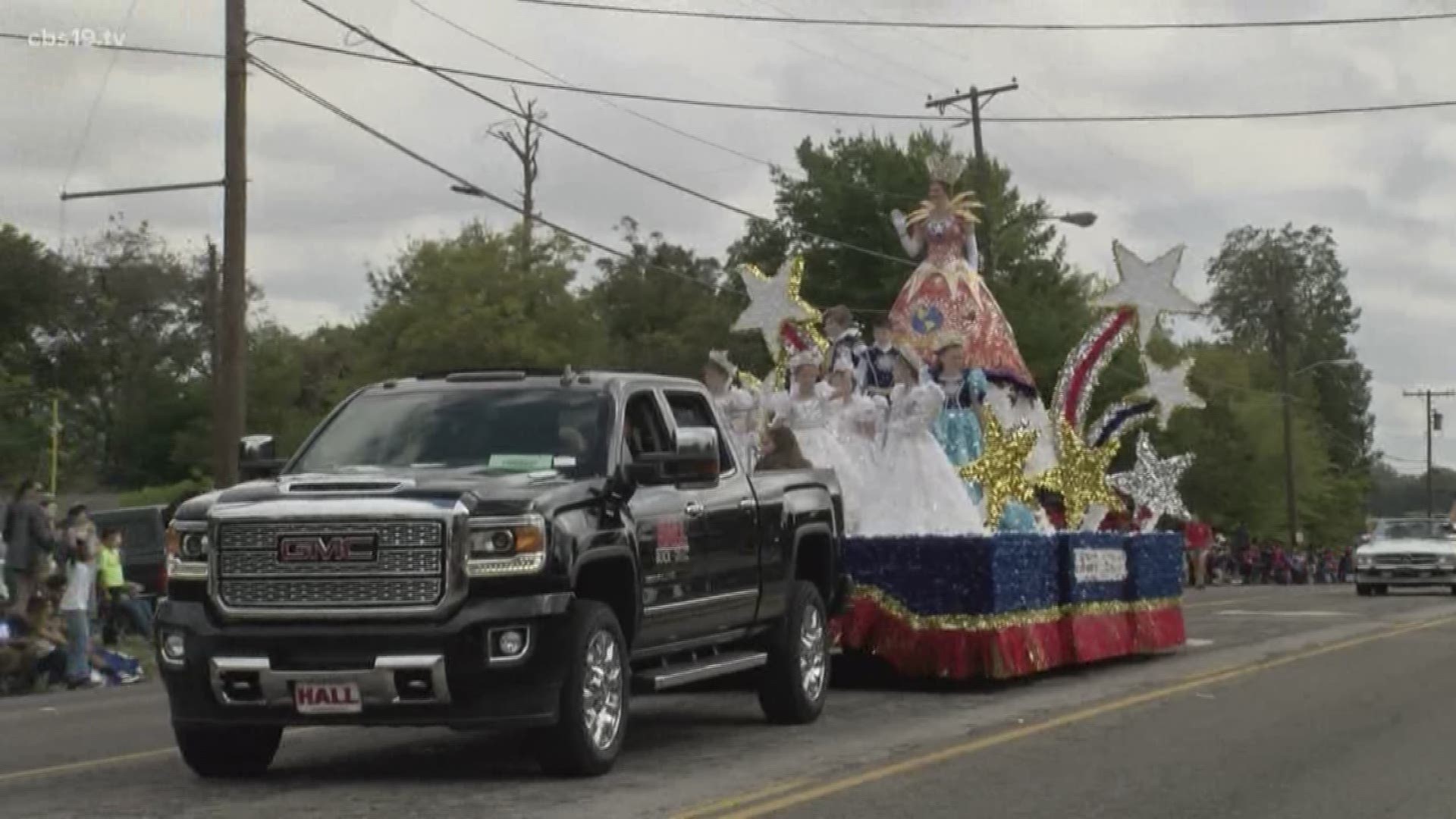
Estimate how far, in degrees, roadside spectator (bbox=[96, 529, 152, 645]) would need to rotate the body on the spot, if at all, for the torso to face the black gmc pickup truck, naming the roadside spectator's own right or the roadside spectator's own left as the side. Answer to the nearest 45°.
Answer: approximately 45° to the roadside spectator's own right

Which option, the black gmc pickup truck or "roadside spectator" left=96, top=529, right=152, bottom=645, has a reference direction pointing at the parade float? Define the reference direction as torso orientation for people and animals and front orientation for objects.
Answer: the roadside spectator

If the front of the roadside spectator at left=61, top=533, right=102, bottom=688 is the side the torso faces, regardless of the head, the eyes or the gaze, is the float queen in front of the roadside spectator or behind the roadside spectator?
in front

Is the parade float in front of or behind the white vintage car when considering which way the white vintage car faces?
in front

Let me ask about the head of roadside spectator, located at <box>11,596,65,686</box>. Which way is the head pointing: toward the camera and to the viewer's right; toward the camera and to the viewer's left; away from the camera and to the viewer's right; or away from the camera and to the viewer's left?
toward the camera and to the viewer's right

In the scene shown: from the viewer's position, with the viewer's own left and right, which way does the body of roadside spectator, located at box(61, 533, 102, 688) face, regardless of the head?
facing to the right of the viewer

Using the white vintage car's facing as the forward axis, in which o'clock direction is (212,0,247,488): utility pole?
The utility pole is roughly at 1 o'clock from the white vintage car.

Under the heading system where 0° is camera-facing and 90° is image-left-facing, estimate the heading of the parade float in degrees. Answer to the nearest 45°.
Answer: approximately 45°

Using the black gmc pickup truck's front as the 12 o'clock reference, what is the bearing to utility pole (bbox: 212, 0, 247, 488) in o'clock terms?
The utility pole is roughly at 4 o'clock from the black gmc pickup truck.

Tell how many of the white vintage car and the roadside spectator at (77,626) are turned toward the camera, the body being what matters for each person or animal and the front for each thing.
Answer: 1

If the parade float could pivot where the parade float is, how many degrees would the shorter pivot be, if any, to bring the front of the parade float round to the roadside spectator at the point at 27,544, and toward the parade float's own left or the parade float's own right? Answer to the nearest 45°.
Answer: approximately 45° to the parade float's own right
